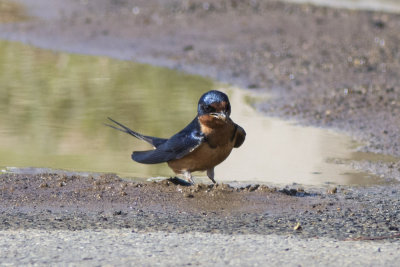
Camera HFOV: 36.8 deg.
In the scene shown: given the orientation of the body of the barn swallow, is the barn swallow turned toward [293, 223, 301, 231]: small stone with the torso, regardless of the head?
yes

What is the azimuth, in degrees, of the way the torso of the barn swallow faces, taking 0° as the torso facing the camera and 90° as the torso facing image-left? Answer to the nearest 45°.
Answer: approximately 315°
